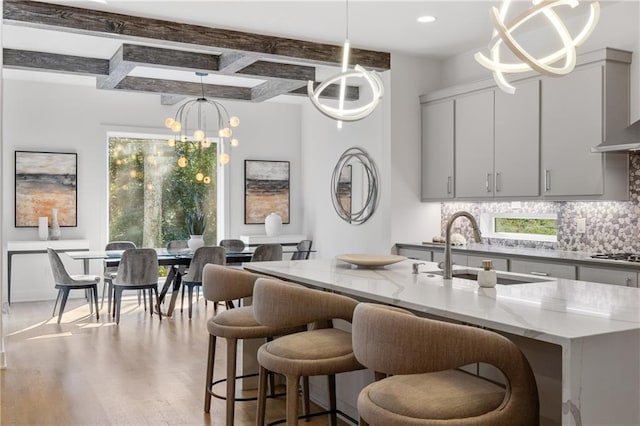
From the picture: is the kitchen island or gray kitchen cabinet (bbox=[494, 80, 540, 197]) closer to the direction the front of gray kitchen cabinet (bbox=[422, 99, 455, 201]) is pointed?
the kitchen island

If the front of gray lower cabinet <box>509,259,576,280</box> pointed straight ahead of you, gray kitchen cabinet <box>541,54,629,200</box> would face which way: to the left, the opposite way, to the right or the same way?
the same way

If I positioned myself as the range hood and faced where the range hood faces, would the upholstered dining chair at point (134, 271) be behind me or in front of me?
in front

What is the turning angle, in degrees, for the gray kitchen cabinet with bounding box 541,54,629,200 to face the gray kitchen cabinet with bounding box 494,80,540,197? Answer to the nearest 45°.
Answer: approximately 90° to its right

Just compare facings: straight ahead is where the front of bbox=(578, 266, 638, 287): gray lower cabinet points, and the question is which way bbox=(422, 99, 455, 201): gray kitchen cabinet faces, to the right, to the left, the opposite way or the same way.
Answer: the same way

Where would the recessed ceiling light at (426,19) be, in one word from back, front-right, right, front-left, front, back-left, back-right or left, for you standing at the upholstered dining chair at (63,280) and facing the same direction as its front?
front-right

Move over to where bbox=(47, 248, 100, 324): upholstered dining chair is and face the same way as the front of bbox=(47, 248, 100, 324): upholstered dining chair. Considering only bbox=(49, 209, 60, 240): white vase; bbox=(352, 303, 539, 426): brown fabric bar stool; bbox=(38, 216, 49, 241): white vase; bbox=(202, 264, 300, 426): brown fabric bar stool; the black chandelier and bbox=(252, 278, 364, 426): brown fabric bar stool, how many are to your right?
3

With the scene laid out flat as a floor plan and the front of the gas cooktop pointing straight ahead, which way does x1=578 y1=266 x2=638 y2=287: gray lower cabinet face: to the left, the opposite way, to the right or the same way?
the same way

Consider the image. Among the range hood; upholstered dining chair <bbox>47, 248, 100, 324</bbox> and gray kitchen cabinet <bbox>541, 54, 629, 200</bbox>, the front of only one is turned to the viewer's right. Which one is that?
the upholstered dining chair

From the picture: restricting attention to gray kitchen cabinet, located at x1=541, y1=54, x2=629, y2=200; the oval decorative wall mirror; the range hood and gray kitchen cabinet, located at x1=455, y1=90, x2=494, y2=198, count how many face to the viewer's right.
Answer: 0

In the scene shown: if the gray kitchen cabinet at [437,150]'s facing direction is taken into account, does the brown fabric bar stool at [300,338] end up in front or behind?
in front

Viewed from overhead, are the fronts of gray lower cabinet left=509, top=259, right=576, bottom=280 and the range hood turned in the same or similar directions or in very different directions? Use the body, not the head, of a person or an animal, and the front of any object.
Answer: same or similar directions

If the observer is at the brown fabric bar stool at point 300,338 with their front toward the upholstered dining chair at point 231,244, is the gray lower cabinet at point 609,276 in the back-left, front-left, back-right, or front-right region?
front-right

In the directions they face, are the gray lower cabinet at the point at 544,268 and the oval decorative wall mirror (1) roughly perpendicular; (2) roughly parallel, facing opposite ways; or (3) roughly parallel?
roughly parallel

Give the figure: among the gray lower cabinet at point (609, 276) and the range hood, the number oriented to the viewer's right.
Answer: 0

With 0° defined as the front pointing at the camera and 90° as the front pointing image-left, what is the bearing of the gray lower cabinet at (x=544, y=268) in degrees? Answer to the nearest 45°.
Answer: approximately 45°

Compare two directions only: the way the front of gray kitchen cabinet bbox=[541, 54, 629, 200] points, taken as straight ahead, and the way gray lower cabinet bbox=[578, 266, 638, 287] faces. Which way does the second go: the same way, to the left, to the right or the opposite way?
the same way

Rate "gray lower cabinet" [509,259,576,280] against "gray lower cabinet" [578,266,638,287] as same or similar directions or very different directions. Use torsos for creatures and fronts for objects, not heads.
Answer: same or similar directions
